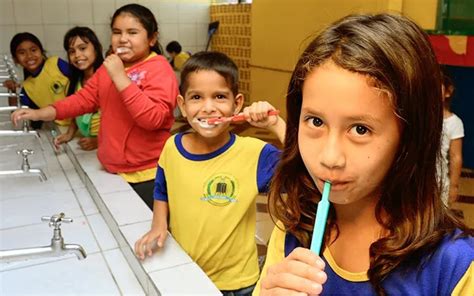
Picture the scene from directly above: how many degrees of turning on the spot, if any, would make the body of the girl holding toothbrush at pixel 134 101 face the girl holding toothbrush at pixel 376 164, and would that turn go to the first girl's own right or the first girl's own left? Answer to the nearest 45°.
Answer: approximately 45° to the first girl's own left

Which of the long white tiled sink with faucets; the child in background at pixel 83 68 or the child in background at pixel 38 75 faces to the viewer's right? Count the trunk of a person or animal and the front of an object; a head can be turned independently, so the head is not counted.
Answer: the long white tiled sink with faucets

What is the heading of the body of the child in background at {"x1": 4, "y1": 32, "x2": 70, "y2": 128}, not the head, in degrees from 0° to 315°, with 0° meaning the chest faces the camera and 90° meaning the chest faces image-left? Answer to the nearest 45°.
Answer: approximately 0°

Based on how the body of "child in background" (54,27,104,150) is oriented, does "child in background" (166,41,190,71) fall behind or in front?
behind

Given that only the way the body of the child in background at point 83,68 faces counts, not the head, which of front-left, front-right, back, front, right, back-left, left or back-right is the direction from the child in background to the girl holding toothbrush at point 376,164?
front-left

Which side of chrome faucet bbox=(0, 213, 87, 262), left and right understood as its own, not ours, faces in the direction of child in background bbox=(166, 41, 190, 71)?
left

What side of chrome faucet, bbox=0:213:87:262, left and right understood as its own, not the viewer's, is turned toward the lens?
right

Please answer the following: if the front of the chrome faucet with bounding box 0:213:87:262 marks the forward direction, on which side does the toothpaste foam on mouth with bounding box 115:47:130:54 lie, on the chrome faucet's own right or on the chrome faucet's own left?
on the chrome faucet's own left

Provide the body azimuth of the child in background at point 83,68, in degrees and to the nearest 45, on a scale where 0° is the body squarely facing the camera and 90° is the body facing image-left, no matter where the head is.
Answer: approximately 45°

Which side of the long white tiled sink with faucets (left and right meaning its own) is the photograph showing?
right

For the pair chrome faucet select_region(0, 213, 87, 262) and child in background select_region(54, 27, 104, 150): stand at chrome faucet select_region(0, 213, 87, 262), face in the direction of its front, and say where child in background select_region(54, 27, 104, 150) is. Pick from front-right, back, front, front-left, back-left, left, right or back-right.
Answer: left
